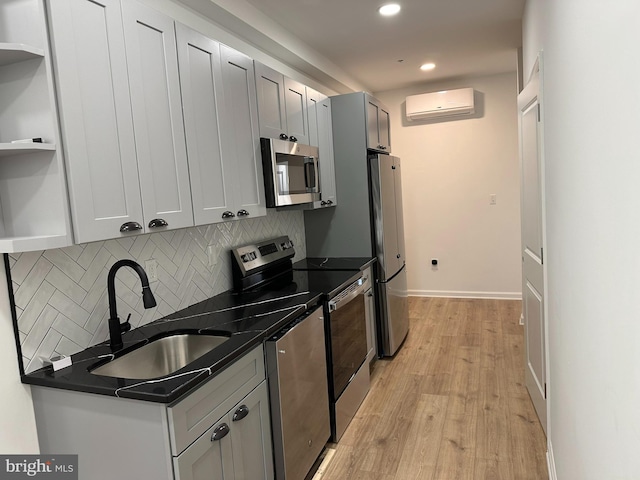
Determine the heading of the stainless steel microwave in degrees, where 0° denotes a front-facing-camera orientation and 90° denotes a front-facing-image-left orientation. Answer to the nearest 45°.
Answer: approximately 315°

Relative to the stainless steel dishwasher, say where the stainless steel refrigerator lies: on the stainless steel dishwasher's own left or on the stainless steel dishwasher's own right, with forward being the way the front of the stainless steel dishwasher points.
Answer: on the stainless steel dishwasher's own left

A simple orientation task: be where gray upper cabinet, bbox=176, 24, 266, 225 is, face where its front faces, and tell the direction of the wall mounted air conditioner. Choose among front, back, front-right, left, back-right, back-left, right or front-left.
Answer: left

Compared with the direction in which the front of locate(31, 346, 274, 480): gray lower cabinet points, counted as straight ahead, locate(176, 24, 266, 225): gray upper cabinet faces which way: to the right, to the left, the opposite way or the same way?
the same way

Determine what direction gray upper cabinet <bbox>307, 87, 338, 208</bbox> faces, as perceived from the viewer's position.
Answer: facing to the right of the viewer

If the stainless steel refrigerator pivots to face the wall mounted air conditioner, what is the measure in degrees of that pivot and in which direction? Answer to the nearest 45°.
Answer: approximately 45° to its left

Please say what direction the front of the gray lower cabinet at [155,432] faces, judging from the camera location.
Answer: facing the viewer and to the right of the viewer

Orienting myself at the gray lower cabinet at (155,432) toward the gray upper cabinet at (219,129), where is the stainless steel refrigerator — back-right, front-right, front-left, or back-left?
front-right

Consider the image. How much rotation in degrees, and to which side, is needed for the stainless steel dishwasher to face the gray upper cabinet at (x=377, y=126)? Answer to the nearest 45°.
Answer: approximately 90° to its left

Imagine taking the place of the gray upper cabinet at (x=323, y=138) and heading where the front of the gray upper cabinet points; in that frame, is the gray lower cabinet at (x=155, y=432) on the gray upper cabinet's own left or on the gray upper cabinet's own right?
on the gray upper cabinet's own right

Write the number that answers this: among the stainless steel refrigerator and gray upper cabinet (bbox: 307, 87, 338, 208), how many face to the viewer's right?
2

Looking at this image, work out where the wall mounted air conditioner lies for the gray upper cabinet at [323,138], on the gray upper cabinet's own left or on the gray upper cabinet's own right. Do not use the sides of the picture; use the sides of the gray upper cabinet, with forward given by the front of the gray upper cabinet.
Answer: on the gray upper cabinet's own left

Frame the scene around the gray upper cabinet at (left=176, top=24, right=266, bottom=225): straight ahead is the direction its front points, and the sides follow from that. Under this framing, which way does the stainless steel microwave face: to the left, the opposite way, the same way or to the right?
the same way

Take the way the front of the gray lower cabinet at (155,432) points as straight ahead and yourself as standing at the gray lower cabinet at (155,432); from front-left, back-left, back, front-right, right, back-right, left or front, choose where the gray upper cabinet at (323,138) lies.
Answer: left

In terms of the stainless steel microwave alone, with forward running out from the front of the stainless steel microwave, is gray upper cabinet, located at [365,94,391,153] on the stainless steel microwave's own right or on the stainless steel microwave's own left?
on the stainless steel microwave's own left

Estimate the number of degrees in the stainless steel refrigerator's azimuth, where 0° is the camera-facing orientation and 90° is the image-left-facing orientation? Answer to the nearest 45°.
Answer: approximately 270°
